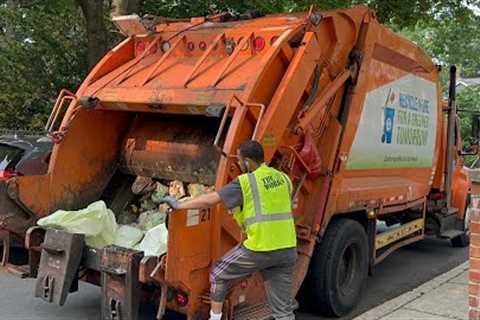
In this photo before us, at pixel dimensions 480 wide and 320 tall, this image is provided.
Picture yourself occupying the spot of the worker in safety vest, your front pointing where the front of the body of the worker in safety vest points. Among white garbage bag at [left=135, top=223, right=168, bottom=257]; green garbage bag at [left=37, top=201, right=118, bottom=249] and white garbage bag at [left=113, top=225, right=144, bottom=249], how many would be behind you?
0

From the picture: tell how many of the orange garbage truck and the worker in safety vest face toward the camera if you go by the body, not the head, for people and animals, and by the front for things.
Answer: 0

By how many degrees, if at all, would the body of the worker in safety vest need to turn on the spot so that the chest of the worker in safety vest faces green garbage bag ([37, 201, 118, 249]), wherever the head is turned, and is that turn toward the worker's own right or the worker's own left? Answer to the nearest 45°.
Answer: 0° — they already face it

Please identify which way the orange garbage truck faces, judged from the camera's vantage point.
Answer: facing away from the viewer and to the right of the viewer

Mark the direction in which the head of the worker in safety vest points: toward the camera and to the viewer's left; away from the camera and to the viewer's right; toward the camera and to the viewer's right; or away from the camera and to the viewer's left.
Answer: away from the camera and to the viewer's left

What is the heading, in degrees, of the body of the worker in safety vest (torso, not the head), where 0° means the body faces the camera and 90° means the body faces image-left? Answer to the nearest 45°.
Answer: approximately 135°

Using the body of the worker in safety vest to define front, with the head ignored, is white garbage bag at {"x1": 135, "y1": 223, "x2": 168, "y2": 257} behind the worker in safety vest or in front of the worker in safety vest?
in front
